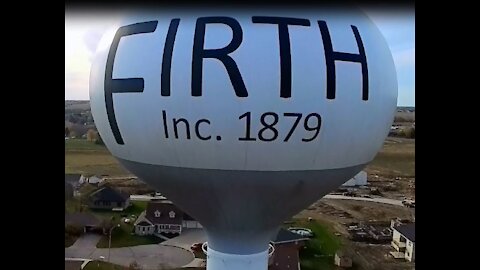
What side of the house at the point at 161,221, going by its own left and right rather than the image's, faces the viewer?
front

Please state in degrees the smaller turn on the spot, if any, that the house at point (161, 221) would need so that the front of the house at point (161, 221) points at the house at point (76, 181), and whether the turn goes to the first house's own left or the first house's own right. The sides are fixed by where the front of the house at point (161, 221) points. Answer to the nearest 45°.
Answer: approximately 135° to the first house's own right

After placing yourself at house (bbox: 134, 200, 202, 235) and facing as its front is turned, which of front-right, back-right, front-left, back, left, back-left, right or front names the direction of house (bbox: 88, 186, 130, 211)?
back-right

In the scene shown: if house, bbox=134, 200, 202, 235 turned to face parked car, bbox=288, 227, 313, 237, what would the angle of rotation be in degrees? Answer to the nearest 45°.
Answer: approximately 90° to its left

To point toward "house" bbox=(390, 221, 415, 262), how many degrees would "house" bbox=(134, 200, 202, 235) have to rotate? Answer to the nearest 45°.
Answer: approximately 90° to its left

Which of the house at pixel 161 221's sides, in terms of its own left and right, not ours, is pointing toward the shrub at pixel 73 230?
right

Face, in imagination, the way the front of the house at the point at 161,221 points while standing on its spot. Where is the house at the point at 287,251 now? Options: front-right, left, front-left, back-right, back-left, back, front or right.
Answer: front-left

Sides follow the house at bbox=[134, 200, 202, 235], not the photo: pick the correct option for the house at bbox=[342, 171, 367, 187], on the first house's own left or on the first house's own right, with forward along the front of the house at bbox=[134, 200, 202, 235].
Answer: on the first house's own left

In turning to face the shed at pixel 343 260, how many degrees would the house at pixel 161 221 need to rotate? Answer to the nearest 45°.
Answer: approximately 45° to its left

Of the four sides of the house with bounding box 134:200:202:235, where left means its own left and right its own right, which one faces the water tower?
front

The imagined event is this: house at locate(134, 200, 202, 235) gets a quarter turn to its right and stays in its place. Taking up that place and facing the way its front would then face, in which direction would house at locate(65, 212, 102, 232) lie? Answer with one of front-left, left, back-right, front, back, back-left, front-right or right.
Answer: front
